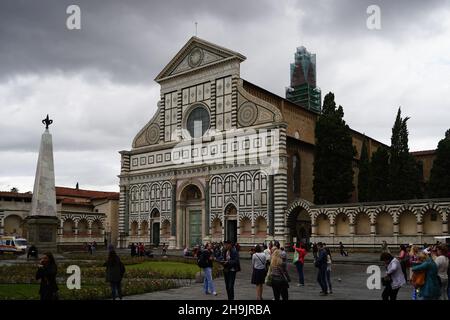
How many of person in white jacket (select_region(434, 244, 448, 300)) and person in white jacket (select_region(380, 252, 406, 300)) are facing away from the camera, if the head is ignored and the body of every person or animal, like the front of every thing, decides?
1

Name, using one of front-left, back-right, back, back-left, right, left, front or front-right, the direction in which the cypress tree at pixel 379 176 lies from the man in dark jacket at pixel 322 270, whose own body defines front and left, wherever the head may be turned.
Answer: right

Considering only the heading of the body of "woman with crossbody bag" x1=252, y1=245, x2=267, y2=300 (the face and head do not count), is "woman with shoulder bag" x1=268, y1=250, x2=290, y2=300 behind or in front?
behind

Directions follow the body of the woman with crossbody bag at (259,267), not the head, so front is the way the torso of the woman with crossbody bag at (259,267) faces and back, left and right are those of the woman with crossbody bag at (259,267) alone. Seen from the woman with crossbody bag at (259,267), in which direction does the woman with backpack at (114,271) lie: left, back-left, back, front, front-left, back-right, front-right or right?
left

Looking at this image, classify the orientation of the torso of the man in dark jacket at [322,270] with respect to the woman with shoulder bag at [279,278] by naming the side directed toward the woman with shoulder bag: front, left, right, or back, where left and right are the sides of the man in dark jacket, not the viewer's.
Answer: left

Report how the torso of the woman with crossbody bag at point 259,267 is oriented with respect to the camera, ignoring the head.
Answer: away from the camera

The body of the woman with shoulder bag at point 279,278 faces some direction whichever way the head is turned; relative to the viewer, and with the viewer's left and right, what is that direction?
facing away from the viewer
